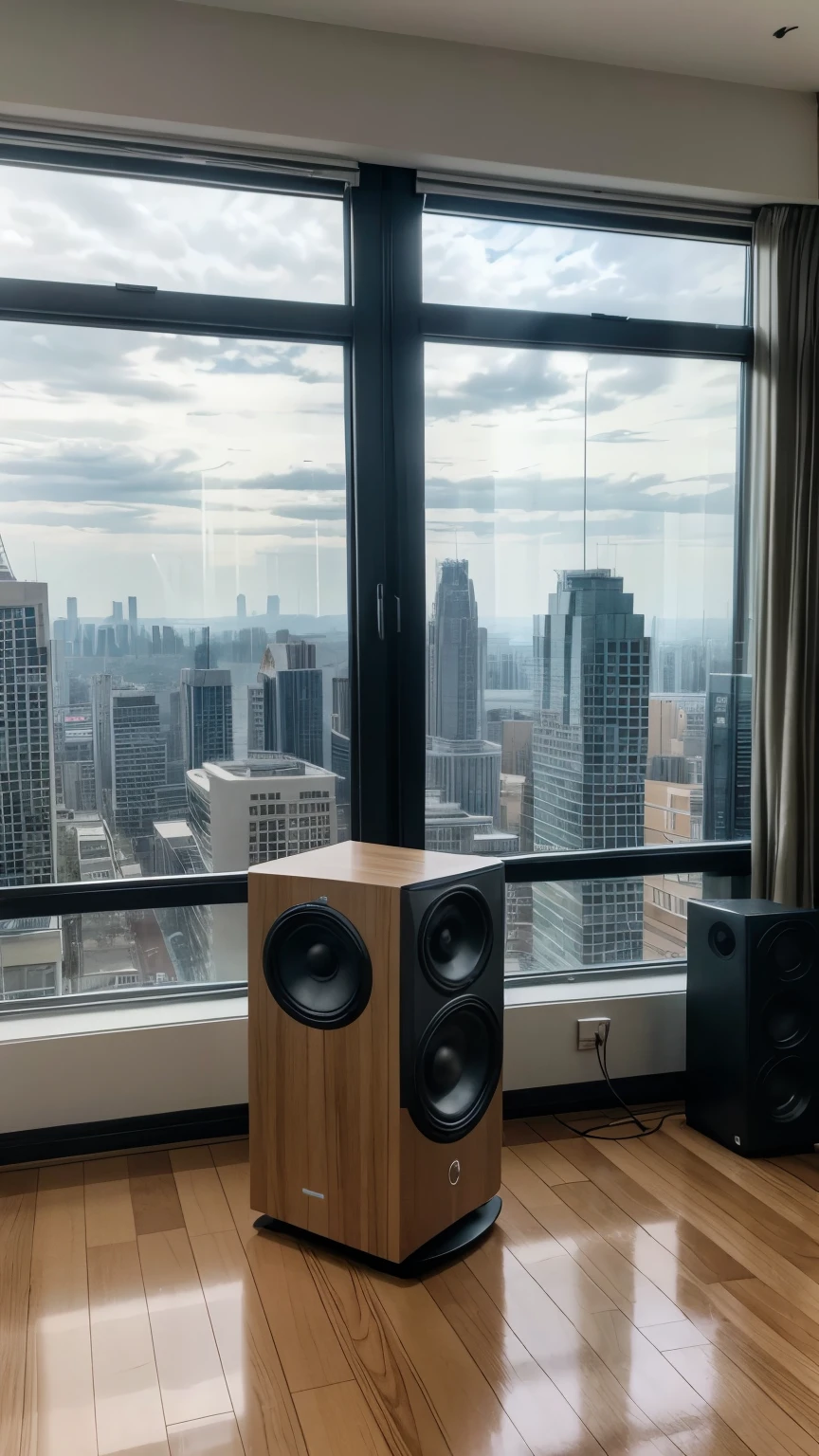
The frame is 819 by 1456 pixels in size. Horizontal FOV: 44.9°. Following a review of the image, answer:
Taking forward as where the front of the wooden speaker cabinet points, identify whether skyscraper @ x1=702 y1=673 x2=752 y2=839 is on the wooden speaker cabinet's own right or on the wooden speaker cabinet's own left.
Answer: on the wooden speaker cabinet's own left

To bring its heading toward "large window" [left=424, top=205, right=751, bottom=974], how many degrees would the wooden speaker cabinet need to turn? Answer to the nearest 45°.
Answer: approximately 90° to its left

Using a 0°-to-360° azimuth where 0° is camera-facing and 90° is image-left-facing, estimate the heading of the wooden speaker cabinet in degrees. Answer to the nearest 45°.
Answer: approximately 315°

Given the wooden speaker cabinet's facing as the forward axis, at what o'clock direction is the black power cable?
The black power cable is roughly at 9 o'clock from the wooden speaker cabinet.
